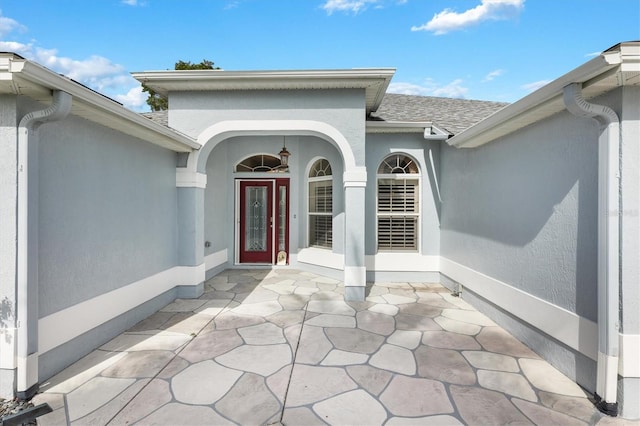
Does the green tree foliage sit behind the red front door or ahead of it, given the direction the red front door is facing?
behind

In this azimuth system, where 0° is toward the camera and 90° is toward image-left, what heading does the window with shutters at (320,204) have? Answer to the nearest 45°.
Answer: approximately 45°

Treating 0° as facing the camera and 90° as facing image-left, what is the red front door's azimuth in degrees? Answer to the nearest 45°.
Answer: approximately 0°

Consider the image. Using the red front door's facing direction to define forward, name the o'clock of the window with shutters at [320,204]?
The window with shutters is roughly at 10 o'clock from the red front door.

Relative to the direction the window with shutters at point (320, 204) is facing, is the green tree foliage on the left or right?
on its right

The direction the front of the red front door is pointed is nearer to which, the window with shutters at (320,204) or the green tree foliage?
the window with shutters
